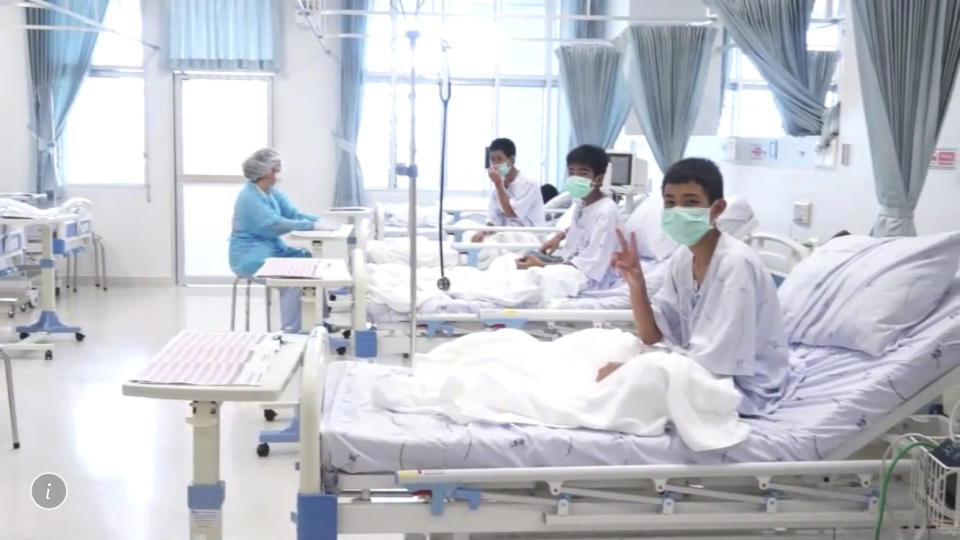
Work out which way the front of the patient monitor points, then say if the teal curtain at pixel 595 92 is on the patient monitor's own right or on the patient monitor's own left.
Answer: on the patient monitor's own right

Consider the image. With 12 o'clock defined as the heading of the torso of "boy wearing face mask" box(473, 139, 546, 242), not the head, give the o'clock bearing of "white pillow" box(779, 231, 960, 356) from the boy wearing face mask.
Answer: The white pillow is roughly at 10 o'clock from the boy wearing face mask.

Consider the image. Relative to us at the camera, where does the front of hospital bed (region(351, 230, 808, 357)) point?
facing to the left of the viewer

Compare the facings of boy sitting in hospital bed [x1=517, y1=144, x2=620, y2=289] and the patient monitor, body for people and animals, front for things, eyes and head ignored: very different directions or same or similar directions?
same or similar directions

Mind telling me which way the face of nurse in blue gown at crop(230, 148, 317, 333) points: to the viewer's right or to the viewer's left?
to the viewer's right

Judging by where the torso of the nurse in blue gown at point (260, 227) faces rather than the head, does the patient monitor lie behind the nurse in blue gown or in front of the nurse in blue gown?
in front

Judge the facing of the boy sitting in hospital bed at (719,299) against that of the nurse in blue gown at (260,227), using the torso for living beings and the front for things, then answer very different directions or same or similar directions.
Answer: very different directions

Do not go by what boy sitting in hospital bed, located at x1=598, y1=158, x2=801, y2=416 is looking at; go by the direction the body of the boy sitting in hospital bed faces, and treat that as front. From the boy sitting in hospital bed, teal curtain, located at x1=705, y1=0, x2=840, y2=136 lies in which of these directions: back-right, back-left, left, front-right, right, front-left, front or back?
back-right

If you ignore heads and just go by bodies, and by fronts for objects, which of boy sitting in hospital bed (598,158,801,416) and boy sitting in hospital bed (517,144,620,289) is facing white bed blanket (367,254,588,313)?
boy sitting in hospital bed (517,144,620,289)

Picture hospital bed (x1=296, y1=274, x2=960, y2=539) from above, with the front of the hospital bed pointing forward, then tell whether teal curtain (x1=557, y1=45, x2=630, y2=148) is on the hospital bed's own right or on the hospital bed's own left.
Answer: on the hospital bed's own right

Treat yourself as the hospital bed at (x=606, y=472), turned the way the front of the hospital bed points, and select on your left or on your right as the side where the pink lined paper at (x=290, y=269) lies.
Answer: on your right

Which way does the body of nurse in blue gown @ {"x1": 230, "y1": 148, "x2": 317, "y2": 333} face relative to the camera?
to the viewer's right

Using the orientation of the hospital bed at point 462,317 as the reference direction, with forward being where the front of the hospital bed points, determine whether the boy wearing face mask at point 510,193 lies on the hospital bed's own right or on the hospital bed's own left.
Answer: on the hospital bed's own right

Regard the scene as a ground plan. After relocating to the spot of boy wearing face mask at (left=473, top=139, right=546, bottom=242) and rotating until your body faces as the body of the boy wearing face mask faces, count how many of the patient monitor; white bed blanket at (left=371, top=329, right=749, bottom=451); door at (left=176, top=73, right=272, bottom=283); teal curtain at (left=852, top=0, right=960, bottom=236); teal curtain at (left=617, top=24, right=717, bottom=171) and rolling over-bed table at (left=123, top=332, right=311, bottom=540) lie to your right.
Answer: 1

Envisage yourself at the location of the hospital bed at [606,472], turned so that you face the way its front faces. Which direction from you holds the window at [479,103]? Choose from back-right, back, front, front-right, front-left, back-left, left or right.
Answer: right

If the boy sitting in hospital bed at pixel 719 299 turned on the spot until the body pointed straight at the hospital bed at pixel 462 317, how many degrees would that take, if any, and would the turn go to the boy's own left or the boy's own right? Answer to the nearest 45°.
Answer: approximately 90° to the boy's own right

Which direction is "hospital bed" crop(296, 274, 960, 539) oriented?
to the viewer's left

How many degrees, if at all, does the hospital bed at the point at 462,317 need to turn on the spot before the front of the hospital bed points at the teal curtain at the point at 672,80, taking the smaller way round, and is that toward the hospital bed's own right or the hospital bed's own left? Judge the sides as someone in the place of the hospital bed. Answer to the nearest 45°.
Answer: approximately 135° to the hospital bed's own right

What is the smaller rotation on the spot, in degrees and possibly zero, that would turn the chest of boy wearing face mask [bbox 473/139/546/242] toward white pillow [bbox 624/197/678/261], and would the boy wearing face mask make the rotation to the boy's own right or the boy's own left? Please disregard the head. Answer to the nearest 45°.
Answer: approximately 90° to the boy's own left

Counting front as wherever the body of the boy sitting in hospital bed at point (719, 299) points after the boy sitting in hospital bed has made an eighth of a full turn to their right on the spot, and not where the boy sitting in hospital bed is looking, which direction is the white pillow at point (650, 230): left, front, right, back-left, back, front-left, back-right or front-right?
right
